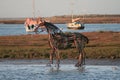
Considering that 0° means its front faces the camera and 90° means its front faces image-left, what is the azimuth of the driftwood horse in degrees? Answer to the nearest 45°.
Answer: approximately 90°
